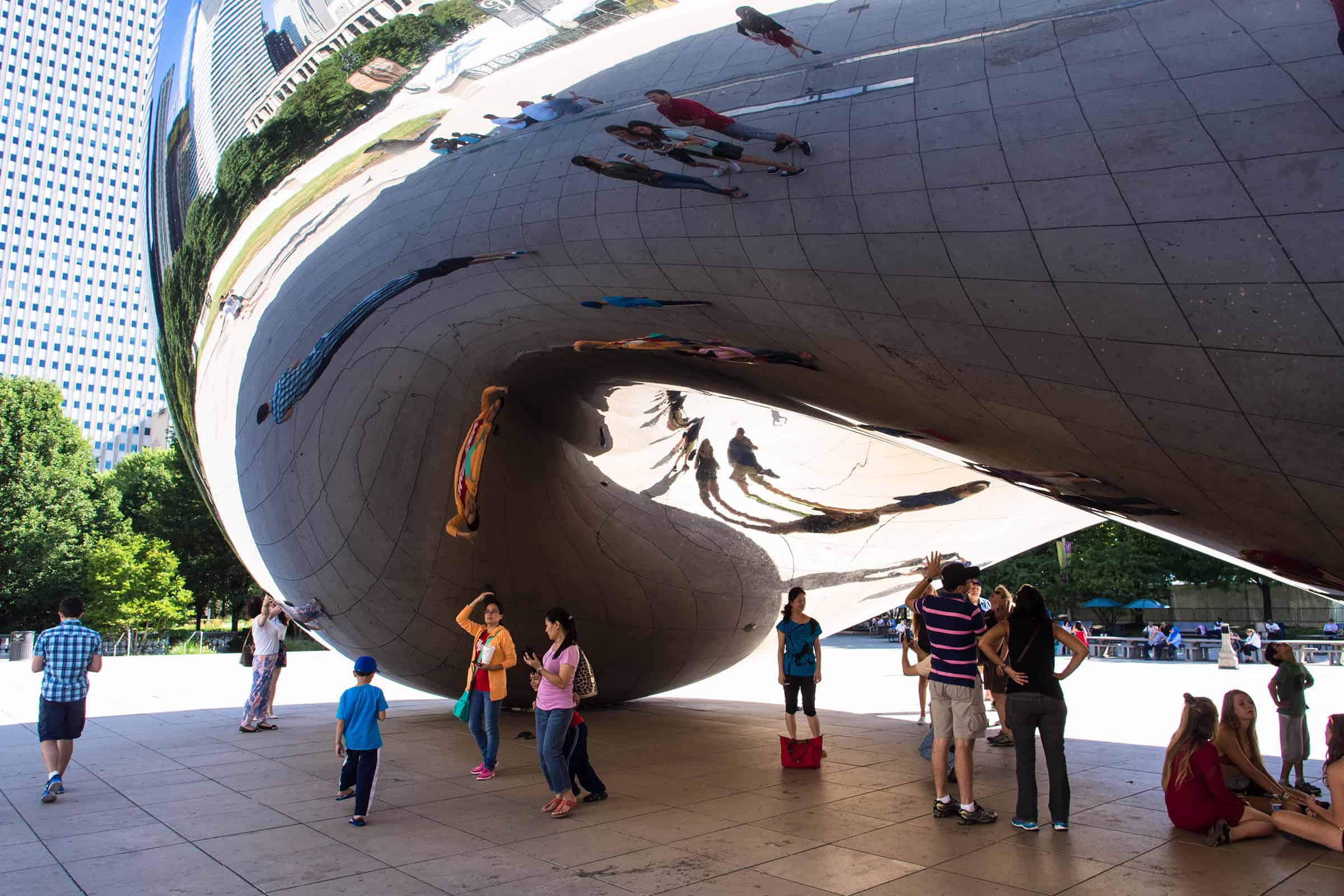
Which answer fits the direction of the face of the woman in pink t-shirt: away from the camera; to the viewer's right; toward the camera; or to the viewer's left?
to the viewer's left

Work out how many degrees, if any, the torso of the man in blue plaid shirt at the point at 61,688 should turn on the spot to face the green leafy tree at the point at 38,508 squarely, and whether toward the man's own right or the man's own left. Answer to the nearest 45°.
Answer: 0° — they already face it

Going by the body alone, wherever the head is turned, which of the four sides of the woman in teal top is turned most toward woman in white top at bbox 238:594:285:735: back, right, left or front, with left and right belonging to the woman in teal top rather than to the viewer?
right

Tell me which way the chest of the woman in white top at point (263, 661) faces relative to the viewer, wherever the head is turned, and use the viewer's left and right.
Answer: facing to the right of the viewer

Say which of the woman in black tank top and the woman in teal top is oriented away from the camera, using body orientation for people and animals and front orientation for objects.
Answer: the woman in black tank top

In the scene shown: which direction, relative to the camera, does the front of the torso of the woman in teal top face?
toward the camera

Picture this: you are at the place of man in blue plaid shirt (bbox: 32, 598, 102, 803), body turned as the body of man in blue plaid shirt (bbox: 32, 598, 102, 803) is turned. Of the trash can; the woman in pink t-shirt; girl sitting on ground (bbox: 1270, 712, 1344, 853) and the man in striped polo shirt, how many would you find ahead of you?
1

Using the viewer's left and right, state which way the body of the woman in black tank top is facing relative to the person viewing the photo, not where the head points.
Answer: facing away from the viewer

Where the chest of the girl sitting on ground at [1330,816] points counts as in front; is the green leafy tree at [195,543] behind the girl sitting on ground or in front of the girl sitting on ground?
in front

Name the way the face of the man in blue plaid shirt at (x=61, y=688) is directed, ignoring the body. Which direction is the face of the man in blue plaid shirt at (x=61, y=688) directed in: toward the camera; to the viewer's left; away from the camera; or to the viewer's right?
away from the camera

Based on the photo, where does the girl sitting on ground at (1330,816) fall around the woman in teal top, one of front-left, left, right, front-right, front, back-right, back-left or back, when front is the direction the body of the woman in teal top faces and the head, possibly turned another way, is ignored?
front-left

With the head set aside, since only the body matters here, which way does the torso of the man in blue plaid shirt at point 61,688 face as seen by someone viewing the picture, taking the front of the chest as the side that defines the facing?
away from the camera

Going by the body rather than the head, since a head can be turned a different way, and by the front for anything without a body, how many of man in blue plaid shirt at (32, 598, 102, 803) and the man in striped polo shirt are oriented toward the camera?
0

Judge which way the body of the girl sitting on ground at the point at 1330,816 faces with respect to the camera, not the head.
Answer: to the viewer's left
